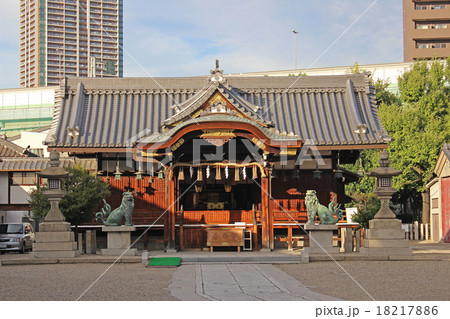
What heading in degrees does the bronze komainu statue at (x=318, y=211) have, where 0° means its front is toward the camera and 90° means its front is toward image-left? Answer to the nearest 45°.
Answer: approximately 90°

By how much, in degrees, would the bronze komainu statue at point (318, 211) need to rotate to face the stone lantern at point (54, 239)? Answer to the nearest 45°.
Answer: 0° — it already faces it

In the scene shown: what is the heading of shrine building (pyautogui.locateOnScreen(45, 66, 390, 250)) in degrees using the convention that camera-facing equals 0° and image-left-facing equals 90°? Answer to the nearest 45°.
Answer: approximately 0°

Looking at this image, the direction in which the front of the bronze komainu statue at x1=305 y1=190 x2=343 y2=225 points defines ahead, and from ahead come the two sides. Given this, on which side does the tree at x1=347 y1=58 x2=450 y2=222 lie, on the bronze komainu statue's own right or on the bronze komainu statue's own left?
on the bronze komainu statue's own right

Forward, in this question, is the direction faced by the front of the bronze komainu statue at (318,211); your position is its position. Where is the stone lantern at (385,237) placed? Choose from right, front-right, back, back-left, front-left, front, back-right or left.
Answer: back-left

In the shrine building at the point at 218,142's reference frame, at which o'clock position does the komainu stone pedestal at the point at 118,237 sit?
The komainu stone pedestal is roughly at 1 o'clock from the shrine building.

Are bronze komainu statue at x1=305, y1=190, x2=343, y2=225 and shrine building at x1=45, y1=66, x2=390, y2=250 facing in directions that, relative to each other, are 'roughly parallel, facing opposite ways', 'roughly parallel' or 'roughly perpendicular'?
roughly perpendicular

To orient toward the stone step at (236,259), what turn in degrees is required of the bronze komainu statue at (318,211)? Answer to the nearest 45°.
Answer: approximately 45° to its left

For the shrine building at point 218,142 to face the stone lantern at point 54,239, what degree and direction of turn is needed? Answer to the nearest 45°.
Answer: approximately 45° to its right

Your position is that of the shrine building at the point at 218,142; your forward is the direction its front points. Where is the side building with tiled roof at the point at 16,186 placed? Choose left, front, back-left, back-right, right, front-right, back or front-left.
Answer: back-right

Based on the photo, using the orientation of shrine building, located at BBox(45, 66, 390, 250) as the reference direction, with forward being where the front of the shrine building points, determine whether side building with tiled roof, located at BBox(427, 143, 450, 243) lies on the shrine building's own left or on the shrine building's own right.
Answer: on the shrine building's own left

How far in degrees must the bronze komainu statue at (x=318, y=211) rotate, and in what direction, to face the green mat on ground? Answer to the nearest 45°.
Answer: approximately 45° to its left
